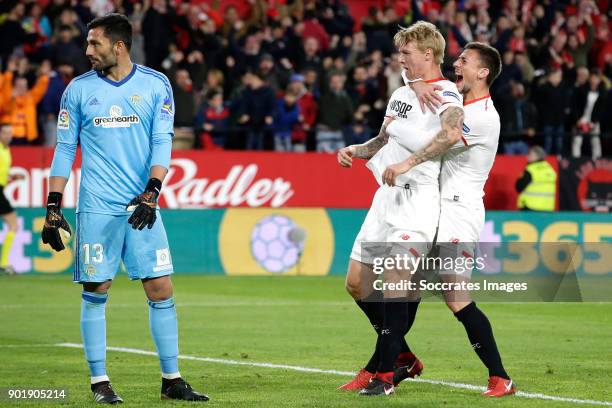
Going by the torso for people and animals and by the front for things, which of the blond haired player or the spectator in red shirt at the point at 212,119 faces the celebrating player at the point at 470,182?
the spectator in red shirt

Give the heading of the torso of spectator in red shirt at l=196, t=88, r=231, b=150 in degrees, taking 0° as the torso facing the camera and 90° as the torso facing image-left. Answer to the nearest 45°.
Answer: approximately 0°

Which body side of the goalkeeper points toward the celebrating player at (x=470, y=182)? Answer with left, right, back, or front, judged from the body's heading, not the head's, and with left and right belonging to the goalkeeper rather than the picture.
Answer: left

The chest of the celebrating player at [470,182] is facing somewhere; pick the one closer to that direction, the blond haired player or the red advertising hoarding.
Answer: the blond haired player

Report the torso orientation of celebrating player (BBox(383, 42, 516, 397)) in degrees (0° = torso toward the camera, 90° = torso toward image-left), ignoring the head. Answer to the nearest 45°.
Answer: approximately 90°

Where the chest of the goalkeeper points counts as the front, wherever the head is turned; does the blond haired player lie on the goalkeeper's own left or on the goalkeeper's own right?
on the goalkeeper's own left

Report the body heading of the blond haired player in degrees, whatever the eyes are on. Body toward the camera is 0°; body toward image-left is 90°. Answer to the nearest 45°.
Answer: approximately 45°

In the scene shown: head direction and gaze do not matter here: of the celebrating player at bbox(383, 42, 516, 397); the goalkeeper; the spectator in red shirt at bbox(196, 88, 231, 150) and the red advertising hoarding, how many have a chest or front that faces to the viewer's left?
1

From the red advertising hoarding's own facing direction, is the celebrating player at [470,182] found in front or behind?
in front

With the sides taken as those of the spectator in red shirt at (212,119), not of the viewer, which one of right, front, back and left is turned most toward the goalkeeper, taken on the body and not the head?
front

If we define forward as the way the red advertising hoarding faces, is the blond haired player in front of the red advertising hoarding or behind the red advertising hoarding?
in front

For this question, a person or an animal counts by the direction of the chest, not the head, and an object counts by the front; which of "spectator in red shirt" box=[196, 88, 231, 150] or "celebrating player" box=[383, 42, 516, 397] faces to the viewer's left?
the celebrating player
